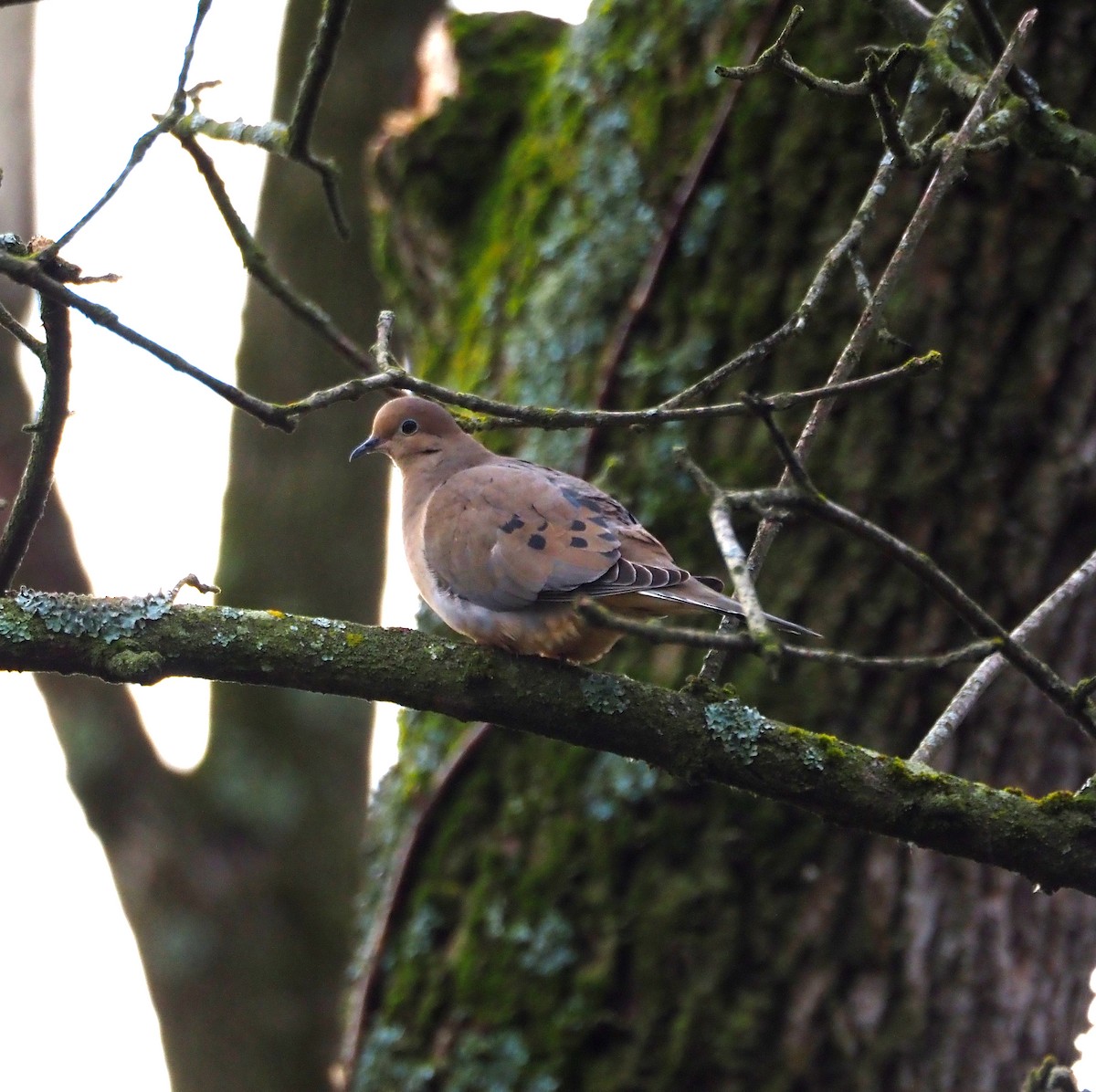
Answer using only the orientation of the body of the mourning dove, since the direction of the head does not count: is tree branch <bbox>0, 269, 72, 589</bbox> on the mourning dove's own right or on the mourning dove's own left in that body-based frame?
on the mourning dove's own right

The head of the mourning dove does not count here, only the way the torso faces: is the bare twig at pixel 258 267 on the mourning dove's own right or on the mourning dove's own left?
on the mourning dove's own right

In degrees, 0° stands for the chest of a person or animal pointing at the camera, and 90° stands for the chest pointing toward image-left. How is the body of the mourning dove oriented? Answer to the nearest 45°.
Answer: approximately 90°

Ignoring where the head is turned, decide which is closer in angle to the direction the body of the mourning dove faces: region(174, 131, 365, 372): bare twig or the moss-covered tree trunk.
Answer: the bare twig
